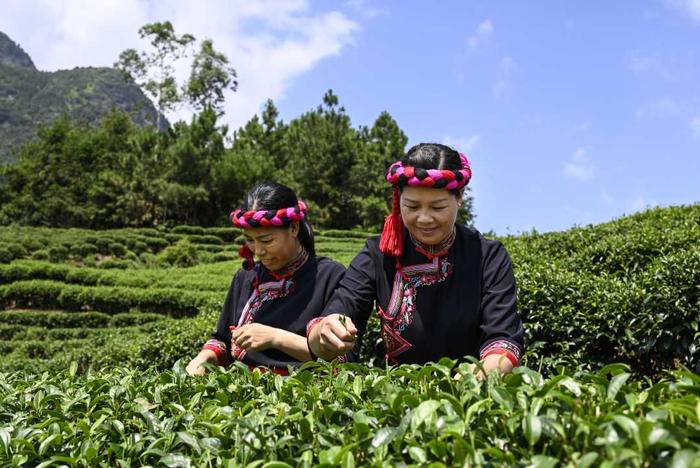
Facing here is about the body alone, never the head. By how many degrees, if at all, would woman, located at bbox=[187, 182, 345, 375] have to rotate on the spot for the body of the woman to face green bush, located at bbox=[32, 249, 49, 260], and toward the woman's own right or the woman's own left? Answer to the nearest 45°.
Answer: approximately 135° to the woman's own right

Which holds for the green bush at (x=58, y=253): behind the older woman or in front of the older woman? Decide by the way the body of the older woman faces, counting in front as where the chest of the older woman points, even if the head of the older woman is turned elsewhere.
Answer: behind

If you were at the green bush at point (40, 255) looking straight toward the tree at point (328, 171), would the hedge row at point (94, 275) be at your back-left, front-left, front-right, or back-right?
back-right

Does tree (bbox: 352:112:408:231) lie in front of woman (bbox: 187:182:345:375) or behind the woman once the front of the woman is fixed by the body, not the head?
behind

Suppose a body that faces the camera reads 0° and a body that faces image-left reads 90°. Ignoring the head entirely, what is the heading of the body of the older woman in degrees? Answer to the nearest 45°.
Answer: approximately 0°

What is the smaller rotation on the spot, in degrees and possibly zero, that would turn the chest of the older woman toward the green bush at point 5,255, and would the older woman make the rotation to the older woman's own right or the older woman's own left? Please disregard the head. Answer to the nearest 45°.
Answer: approximately 135° to the older woman's own right

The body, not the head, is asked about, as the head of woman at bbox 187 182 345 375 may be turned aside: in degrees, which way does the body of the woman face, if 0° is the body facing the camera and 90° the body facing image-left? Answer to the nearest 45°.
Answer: approximately 45°

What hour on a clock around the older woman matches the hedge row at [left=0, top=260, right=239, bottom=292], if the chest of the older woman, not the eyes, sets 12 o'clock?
The hedge row is roughly at 5 o'clock from the older woman.

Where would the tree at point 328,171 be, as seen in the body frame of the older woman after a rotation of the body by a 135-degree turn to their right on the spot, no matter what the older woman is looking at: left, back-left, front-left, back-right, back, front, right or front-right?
front-right

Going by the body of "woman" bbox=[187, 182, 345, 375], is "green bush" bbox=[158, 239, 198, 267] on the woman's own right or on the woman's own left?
on the woman's own right

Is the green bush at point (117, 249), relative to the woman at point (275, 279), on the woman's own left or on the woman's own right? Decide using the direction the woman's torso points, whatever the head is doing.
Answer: on the woman's own right
